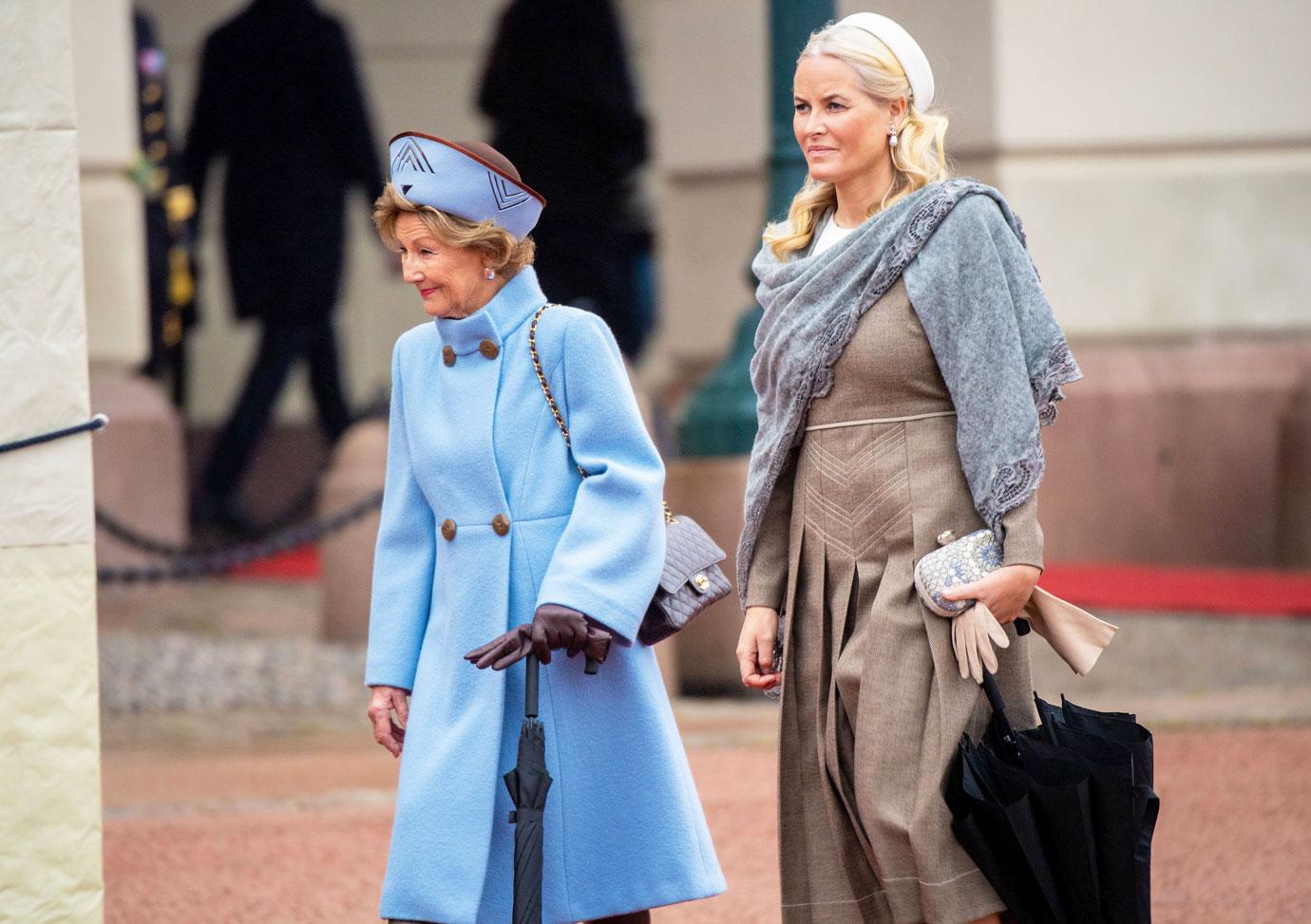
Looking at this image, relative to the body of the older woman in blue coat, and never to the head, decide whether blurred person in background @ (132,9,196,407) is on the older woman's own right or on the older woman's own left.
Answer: on the older woman's own right

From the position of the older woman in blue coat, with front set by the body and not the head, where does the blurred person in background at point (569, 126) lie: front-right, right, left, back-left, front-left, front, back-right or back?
back-right

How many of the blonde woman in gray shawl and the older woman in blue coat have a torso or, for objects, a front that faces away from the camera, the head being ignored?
0

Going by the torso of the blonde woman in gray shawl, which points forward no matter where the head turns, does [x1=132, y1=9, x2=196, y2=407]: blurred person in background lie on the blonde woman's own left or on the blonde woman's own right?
on the blonde woman's own right

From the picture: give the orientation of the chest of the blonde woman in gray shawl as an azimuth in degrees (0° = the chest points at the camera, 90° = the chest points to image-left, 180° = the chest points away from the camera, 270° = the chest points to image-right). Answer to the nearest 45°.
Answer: approximately 45°

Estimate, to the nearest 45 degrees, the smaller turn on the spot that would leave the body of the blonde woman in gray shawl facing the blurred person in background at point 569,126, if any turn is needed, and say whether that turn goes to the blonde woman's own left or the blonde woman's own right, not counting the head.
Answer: approximately 135° to the blonde woman's own right

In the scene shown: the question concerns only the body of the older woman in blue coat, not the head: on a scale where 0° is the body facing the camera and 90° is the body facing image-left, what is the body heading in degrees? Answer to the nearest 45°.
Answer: approximately 45°

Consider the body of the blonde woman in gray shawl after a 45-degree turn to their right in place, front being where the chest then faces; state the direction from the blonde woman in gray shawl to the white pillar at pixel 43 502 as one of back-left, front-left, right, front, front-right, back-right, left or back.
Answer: front
